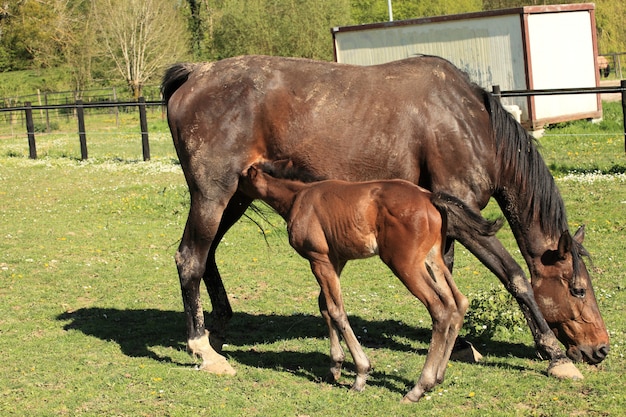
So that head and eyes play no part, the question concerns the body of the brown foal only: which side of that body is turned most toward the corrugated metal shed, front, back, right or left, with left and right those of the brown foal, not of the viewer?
right

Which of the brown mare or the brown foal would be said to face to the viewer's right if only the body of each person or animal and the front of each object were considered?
the brown mare

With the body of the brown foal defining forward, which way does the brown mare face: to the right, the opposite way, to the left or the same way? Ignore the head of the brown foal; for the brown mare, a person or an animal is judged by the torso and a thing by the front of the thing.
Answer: the opposite way

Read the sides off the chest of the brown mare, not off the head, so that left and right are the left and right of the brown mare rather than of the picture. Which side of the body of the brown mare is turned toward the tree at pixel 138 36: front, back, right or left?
left

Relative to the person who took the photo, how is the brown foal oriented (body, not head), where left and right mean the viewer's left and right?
facing to the left of the viewer

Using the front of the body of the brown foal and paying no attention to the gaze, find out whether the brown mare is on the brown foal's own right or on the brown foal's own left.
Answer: on the brown foal's own right

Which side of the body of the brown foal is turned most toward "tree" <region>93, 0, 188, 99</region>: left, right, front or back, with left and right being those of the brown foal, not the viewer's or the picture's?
right

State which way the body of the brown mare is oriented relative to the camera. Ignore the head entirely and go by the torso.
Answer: to the viewer's right

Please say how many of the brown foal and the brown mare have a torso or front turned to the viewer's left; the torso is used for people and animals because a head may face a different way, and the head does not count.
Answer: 1

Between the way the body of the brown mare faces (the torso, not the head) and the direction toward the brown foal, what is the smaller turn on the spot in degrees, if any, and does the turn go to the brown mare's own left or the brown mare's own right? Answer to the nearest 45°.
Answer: approximately 90° to the brown mare's own right
